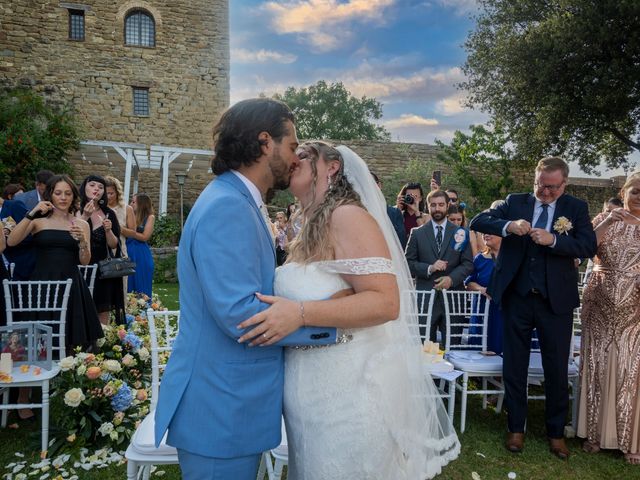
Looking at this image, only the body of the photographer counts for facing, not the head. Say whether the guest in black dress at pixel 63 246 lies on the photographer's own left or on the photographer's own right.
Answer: on the photographer's own right

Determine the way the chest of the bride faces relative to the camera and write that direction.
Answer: to the viewer's left

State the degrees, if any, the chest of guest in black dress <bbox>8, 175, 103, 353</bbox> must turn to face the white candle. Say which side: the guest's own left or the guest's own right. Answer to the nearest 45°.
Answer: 0° — they already face it

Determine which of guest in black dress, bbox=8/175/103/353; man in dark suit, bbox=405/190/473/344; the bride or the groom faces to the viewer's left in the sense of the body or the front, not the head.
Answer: the bride

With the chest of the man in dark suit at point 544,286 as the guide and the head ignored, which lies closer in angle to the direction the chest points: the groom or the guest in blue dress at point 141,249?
the groom

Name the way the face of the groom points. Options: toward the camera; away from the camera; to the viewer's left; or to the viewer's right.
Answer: to the viewer's right

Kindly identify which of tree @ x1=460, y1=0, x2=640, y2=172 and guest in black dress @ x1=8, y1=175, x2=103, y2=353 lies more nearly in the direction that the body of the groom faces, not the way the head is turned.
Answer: the tree

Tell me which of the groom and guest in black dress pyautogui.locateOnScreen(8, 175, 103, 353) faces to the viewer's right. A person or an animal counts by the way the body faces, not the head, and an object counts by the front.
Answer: the groom

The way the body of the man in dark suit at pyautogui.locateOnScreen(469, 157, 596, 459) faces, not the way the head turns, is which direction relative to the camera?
toward the camera

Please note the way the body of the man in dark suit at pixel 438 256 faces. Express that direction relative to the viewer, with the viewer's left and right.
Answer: facing the viewer

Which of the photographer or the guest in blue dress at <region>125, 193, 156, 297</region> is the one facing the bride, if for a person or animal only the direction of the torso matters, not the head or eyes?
the photographer

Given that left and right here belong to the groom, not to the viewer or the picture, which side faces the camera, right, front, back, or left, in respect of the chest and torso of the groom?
right

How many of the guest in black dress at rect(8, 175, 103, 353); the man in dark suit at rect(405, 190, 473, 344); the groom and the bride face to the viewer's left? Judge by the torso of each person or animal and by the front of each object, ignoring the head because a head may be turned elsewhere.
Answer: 1

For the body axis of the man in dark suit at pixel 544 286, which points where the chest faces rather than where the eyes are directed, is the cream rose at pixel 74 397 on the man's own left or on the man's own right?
on the man's own right

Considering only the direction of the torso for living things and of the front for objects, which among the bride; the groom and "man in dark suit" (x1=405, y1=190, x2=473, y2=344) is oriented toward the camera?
the man in dark suit

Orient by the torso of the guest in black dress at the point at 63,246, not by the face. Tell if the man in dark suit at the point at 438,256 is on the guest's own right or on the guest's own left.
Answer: on the guest's own left
